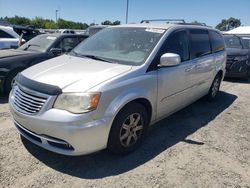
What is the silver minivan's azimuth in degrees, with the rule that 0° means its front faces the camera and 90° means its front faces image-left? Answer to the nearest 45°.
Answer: approximately 45°

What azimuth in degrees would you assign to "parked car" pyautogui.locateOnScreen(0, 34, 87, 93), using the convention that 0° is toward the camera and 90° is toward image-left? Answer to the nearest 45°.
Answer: approximately 45°

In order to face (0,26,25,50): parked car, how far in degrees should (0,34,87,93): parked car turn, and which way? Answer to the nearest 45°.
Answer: approximately 135° to its right

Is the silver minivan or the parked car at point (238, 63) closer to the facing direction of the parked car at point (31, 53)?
the silver minivan

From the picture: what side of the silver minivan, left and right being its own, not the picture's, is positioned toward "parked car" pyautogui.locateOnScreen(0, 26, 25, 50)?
right

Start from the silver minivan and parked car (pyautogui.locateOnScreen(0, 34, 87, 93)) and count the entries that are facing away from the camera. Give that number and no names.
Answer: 0

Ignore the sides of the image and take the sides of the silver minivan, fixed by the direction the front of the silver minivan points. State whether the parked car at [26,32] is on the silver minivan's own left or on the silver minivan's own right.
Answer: on the silver minivan's own right

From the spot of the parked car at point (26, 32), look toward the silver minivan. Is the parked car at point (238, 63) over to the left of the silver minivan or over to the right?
left

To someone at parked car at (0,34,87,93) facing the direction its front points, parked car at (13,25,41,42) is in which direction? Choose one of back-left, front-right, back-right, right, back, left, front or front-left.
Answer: back-right
